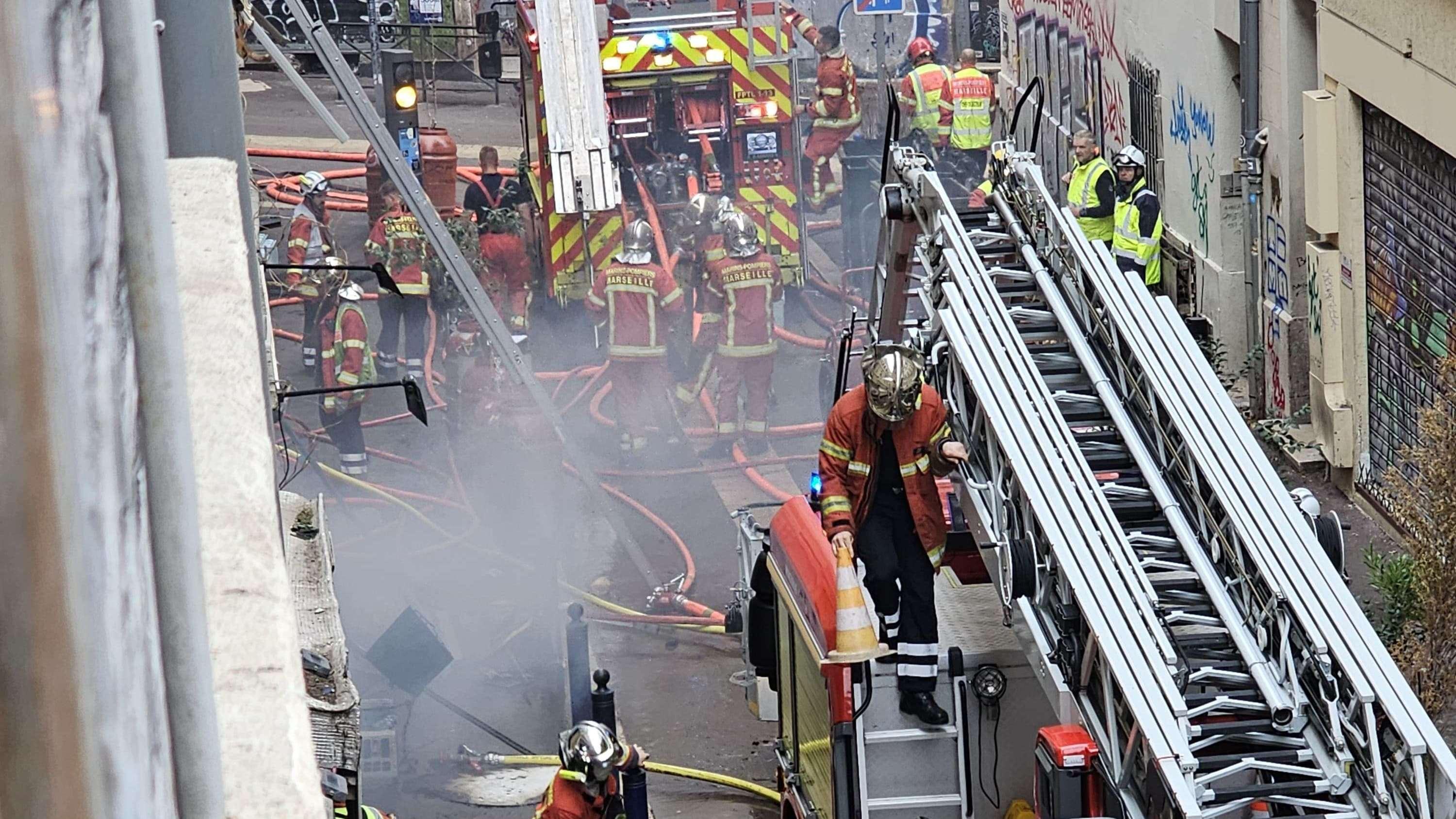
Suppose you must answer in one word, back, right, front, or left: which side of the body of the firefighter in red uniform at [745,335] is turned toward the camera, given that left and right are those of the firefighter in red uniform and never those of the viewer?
back

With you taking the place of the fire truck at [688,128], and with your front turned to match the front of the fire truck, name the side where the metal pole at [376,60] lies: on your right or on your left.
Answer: on your left

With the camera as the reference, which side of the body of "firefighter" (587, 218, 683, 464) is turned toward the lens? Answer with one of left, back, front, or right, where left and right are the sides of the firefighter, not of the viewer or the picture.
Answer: back

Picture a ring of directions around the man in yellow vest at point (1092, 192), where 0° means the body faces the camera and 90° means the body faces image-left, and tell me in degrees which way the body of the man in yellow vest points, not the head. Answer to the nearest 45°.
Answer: approximately 45°

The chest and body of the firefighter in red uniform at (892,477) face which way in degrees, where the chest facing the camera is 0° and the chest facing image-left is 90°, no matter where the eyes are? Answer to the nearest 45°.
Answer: approximately 0°
